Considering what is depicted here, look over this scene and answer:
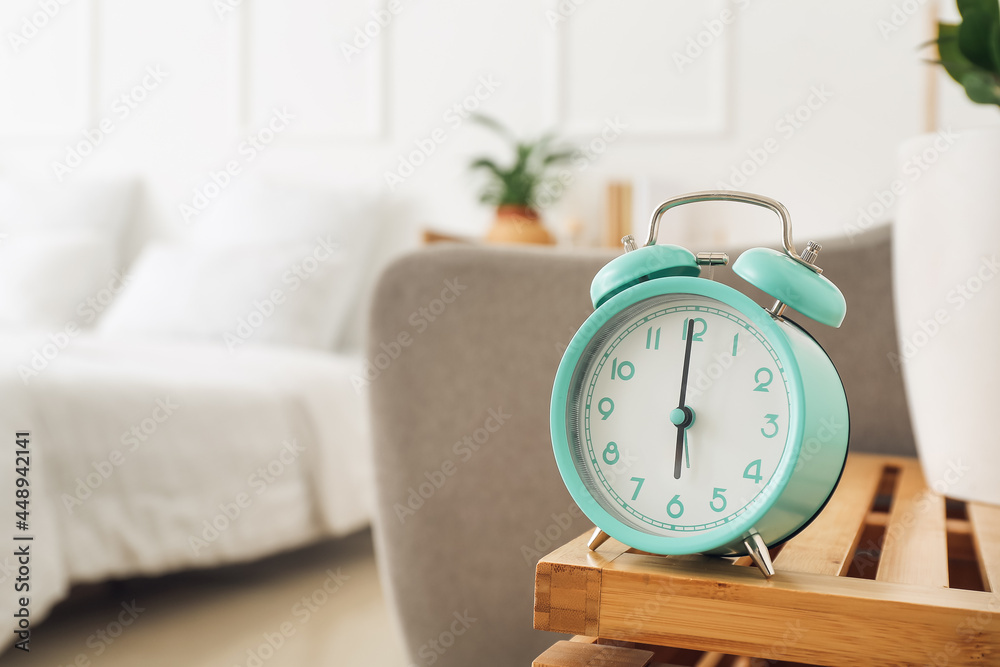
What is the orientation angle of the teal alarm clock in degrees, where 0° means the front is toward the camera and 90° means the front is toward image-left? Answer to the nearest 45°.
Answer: approximately 45°

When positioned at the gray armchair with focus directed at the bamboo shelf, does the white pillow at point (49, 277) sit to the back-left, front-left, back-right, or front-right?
back-right

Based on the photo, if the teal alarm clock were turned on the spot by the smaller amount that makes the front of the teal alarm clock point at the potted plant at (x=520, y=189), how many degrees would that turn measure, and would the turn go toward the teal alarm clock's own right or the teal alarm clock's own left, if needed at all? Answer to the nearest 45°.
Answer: approximately 135° to the teal alarm clock's own right
